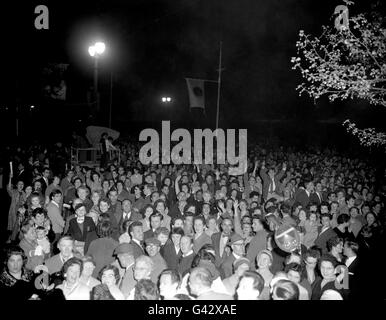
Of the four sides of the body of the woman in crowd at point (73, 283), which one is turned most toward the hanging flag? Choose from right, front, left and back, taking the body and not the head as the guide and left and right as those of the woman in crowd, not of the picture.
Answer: back

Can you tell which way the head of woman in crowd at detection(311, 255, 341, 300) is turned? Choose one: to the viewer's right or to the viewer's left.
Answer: to the viewer's left

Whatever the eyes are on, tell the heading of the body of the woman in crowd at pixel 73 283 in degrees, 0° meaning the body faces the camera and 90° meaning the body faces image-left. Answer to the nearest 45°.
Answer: approximately 0°

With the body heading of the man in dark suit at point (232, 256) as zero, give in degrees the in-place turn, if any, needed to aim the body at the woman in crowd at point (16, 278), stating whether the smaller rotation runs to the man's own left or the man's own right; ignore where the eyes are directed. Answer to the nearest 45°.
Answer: approximately 90° to the man's own right

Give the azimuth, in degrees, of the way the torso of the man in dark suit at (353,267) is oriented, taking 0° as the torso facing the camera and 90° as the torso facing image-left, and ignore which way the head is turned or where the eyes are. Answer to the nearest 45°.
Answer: approximately 45°

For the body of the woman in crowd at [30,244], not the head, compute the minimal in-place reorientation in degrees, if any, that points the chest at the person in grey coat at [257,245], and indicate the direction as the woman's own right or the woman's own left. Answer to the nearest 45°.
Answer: approximately 45° to the woman's own left
